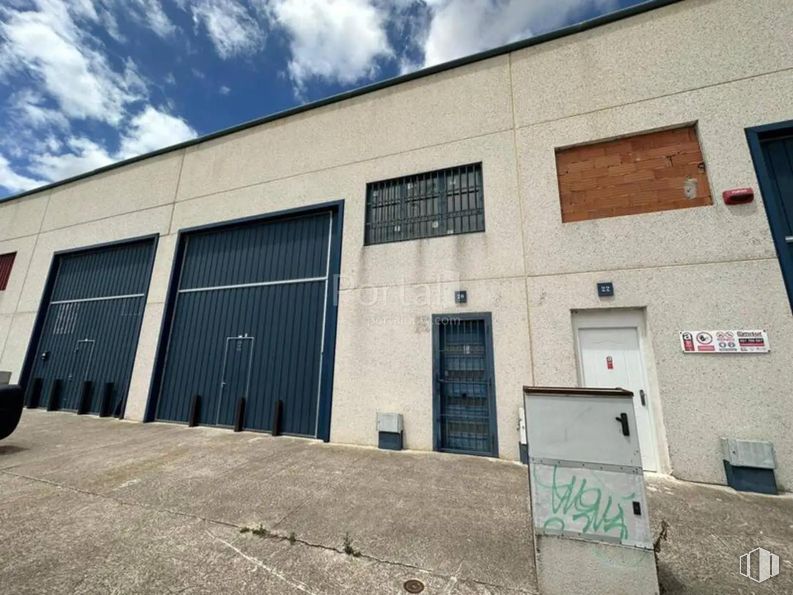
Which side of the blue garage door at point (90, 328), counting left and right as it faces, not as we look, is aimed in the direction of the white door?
left

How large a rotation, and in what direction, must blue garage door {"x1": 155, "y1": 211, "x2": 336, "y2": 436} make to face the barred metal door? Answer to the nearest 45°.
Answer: approximately 90° to its left

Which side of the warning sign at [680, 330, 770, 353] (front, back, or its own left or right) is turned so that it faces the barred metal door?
right

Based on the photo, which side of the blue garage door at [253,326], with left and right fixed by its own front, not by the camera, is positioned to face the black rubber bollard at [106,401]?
right

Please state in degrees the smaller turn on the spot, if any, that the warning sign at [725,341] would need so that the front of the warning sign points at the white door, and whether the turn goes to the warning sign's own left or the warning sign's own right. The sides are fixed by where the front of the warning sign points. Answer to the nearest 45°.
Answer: approximately 90° to the warning sign's own right

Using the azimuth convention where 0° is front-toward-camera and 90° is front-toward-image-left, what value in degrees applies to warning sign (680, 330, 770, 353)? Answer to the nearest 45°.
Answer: approximately 0°

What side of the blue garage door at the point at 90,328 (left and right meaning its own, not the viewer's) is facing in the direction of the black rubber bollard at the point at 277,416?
left

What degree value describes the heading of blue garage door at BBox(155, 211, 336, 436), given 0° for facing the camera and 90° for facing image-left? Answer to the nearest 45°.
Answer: approximately 45°

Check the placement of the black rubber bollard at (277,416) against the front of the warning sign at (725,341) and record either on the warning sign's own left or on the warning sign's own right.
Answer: on the warning sign's own right
